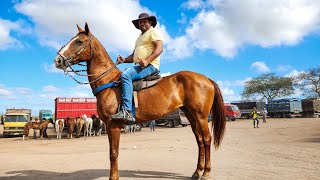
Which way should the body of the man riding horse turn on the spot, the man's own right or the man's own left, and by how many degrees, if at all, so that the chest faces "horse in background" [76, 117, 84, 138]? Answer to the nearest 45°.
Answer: approximately 90° to the man's own right

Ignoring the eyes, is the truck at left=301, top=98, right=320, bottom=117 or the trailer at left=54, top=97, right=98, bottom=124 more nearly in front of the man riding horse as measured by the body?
the trailer

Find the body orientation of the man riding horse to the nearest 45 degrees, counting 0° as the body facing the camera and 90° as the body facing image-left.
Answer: approximately 90°

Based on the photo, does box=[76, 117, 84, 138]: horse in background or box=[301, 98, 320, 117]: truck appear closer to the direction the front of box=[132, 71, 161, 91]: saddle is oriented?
the horse in background

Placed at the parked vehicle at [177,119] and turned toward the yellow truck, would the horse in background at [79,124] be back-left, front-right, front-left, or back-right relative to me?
front-left

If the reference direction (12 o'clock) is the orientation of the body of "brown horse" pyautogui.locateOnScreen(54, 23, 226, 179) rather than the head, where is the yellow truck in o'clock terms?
The yellow truck is roughly at 2 o'clock from the brown horse.

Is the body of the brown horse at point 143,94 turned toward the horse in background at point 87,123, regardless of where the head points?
no

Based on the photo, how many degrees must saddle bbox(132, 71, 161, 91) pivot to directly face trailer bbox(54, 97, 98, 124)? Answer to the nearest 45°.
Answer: approximately 90° to its right

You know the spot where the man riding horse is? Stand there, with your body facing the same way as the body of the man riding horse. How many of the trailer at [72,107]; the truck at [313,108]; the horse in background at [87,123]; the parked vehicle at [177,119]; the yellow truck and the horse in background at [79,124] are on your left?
0

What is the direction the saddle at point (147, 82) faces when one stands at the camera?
facing to the left of the viewer

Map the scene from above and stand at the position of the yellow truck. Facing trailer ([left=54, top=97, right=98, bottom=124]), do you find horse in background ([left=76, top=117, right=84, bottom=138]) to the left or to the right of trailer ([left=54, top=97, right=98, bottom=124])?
right

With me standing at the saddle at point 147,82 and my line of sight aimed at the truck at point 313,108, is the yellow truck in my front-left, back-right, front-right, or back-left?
front-left

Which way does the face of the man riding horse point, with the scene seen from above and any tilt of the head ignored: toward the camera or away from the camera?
toward the camera

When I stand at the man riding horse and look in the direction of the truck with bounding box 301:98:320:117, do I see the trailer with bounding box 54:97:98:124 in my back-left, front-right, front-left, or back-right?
front-left

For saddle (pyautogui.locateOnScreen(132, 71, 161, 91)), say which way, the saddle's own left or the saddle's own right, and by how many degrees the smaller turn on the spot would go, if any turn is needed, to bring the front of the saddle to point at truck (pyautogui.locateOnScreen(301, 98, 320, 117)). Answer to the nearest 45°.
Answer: approximately 135° to the saddle's own right

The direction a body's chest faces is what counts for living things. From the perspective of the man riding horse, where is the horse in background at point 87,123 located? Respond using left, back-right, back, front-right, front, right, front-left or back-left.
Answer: right

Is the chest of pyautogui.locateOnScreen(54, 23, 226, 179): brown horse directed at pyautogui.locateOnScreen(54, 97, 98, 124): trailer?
no

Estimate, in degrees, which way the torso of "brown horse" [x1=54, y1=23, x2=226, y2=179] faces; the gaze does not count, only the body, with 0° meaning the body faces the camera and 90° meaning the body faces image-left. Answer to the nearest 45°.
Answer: approximately 90°
